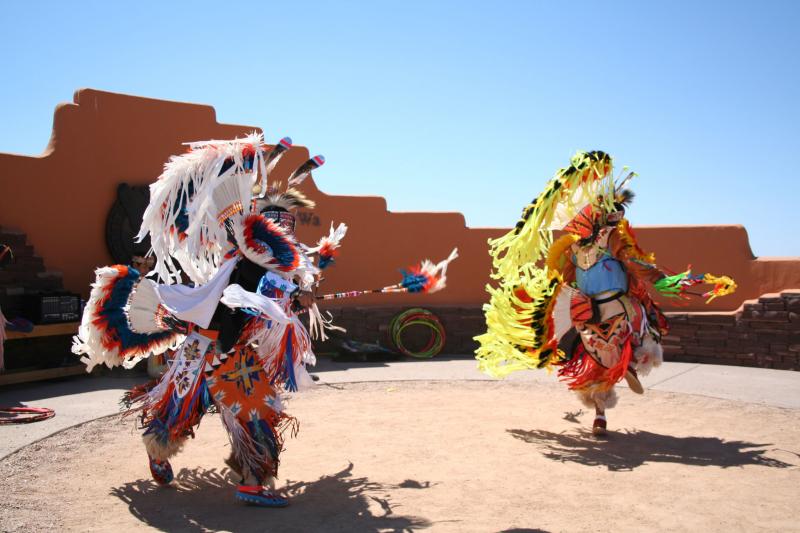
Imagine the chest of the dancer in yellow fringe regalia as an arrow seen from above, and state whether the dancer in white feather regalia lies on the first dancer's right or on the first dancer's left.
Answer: on the first dancer's right

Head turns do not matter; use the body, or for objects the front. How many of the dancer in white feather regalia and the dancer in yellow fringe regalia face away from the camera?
0

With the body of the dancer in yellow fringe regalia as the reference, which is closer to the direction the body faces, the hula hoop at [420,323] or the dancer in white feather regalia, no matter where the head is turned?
the dancer in white feather regalia

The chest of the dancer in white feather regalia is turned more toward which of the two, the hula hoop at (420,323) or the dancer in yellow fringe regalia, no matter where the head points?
the dancer in yellow fringe regalia

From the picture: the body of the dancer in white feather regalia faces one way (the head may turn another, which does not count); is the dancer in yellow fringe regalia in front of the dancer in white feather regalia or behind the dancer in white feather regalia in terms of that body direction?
in front

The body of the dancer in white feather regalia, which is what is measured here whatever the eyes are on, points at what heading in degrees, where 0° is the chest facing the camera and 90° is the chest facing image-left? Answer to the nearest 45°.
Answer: approximately 270°

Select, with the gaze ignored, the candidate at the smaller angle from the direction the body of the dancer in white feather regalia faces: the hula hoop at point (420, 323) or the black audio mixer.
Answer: the hula hoop

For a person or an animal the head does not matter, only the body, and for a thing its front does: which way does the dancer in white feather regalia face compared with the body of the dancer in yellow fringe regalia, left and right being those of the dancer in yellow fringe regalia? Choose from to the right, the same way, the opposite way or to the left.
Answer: to the left
